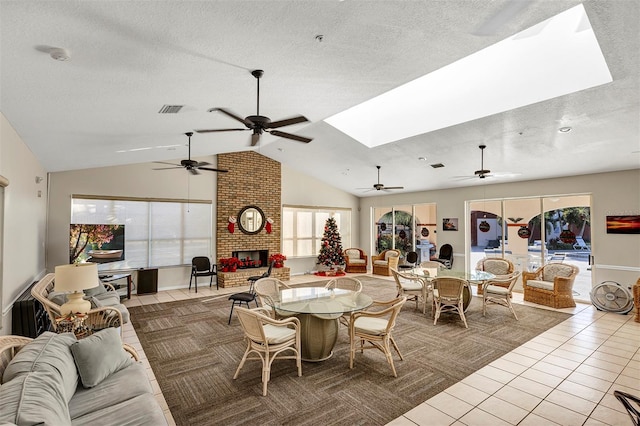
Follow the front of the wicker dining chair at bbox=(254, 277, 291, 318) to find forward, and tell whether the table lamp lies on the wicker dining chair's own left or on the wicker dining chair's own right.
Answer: on the wicker dining chair's own right

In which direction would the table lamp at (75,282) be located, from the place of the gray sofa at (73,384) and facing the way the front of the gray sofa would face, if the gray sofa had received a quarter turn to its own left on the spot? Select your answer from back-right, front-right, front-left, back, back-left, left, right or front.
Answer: front

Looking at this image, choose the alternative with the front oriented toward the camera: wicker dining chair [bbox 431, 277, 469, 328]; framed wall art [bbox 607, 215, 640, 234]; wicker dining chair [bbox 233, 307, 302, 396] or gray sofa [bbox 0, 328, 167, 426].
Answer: the framed wall art

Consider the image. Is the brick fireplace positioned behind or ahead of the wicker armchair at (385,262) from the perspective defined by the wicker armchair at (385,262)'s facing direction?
ahead

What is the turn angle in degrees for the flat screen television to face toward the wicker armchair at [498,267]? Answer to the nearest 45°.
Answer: approximately 45° to its left

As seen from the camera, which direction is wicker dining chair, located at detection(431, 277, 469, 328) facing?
away from the camera

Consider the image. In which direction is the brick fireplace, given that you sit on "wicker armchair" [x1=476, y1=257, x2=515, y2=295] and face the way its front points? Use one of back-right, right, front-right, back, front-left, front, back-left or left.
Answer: front-right

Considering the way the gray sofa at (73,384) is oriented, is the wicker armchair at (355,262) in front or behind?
in front

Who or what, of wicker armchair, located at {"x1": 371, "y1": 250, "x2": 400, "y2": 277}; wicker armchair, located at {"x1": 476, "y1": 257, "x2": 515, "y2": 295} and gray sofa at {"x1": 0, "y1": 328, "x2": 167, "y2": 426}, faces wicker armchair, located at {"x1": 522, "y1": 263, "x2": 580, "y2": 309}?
the gray sofa

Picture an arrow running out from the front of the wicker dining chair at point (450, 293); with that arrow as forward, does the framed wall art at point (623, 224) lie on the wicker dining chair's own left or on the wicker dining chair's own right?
on the wicker dining chair's own right

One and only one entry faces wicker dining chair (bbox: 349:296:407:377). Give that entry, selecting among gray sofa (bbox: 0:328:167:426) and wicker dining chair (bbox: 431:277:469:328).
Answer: the gray sofa

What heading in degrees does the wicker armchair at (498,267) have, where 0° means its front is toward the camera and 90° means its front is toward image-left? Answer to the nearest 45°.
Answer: approximately 45°

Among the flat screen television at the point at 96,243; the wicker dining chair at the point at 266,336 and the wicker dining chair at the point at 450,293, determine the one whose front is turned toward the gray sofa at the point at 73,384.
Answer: the flat screen television

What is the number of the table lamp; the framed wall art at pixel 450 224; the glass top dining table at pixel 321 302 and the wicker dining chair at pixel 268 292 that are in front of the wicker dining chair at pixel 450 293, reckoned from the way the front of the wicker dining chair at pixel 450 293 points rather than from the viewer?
1

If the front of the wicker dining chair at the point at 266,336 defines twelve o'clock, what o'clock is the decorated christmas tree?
The decorated christmas tree is roughly at 11 o'clock from the wicker dining chair.

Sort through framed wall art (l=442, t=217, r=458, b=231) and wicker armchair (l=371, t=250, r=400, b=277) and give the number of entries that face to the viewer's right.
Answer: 0

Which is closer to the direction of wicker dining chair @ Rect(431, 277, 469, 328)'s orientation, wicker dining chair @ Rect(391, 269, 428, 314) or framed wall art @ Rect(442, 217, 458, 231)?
the framed wall art

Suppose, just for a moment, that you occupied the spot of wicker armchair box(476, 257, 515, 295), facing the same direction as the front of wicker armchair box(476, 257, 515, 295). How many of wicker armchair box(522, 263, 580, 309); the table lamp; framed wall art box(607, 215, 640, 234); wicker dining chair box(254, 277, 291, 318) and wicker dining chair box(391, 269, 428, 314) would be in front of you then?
3

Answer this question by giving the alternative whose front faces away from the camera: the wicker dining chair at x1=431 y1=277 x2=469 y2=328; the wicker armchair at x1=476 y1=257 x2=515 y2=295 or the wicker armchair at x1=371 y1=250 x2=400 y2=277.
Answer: the wicker dining chair
